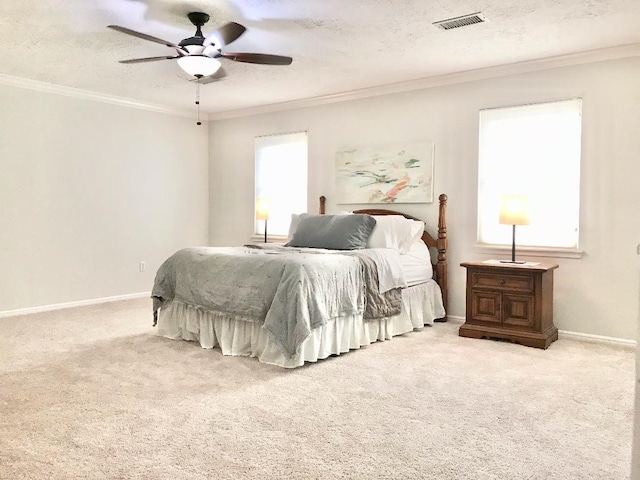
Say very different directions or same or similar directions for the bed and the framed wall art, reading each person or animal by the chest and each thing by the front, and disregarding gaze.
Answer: same or similar directions

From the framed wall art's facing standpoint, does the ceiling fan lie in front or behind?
in front

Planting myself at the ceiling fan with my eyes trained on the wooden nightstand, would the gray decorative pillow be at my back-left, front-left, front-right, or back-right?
front-left

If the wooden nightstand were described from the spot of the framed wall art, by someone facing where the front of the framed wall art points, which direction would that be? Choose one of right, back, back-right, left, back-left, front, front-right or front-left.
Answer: left

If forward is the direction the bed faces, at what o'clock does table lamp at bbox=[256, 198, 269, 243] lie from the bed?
The table lamp is roughly at 4 o'clock from the bed.

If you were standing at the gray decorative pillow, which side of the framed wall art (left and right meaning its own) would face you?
front

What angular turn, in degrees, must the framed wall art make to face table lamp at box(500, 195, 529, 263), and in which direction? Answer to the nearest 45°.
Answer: approximately 90° to its left

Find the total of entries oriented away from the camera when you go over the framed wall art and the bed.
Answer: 0

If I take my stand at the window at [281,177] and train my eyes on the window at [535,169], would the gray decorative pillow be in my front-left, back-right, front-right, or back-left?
front-right

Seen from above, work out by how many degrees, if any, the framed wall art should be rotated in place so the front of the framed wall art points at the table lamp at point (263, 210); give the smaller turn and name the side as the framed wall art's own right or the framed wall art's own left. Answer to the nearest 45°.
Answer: approximately 45° to the framed wall art's own right

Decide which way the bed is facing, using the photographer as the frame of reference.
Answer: facing the viewer and to the left of the viewer
